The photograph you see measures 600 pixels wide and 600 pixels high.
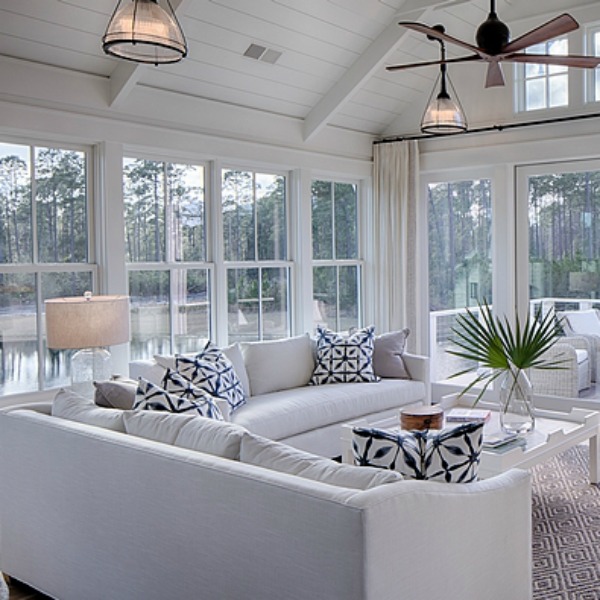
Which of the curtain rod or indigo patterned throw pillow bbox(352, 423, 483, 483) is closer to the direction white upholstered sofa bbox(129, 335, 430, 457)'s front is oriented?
the indigo patterned throw pillow

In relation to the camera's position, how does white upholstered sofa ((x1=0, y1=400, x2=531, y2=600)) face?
facing away from the viewer and to the right of the viewer

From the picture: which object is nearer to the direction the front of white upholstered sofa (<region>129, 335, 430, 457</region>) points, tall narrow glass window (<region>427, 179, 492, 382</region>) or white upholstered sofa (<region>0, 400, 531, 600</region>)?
the white upholstered sofa

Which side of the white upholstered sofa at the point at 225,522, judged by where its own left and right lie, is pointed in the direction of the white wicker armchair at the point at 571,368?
front

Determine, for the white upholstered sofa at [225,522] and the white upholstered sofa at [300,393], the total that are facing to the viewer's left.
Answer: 0

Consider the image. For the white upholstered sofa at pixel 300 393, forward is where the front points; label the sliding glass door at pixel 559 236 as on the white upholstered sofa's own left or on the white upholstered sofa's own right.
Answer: on the white upholstered sofa's own left

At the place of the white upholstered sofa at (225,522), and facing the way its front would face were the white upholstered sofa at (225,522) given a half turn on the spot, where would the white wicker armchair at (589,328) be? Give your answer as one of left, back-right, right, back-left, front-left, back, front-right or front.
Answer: back

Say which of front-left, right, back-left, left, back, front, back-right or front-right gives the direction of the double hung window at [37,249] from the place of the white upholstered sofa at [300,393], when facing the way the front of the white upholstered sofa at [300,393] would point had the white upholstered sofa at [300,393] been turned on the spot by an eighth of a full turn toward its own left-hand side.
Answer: back

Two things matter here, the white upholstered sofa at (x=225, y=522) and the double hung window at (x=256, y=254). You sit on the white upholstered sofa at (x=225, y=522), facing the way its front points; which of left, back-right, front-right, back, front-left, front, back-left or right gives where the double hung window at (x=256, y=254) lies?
front-left

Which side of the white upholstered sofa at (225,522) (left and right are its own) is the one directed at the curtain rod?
front

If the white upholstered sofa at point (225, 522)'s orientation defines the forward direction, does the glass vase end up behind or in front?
in front

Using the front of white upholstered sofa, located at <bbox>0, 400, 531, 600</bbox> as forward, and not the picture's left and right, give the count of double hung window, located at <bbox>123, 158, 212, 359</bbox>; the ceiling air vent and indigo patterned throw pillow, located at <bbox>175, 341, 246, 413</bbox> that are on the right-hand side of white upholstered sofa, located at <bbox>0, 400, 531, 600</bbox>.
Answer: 0

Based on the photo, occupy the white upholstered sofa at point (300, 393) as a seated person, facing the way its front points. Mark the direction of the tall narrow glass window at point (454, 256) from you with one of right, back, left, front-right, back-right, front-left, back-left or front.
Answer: left
